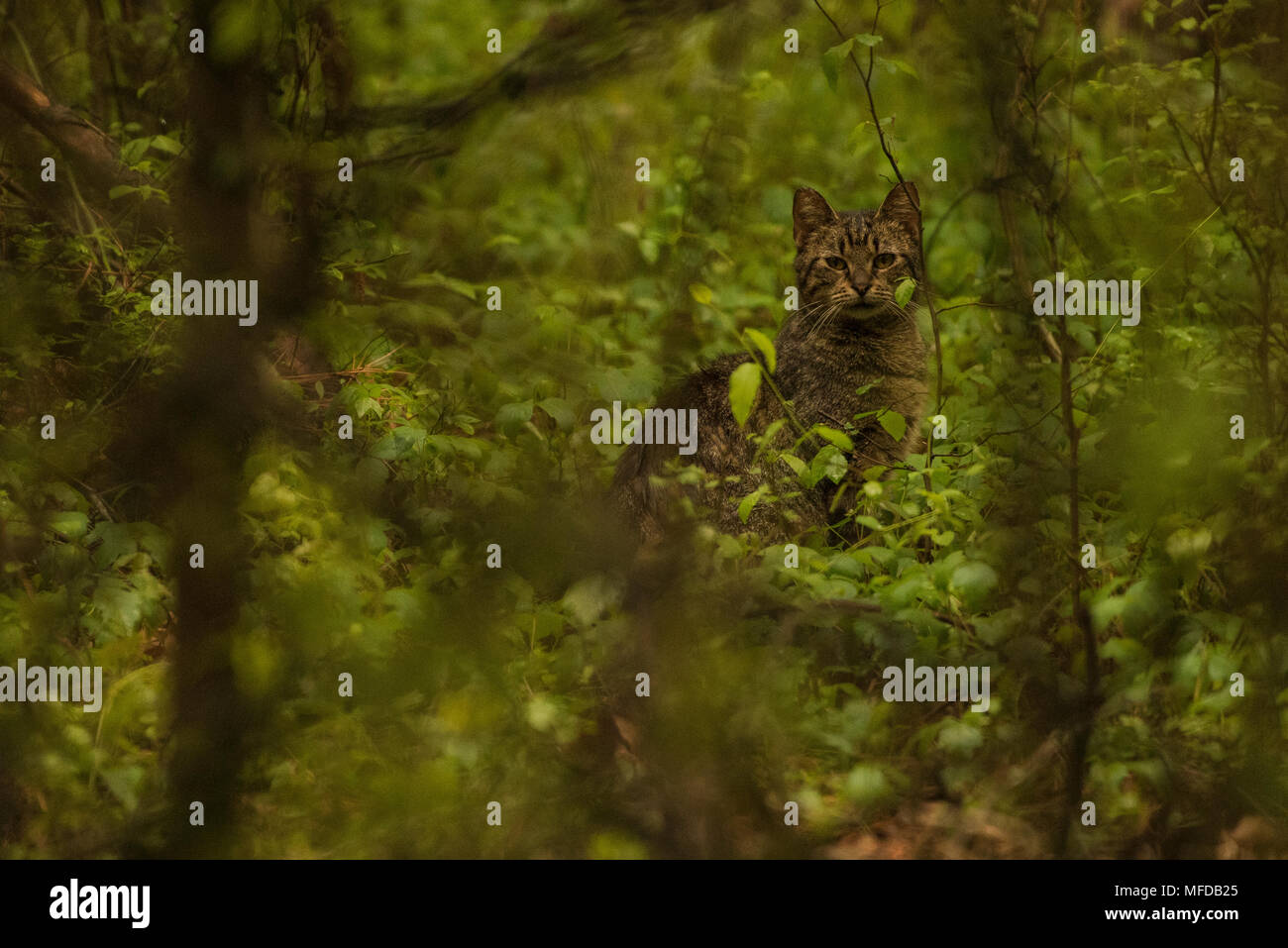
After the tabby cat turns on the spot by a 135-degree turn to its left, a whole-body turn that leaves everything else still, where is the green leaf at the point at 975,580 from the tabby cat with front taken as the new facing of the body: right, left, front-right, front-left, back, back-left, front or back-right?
back

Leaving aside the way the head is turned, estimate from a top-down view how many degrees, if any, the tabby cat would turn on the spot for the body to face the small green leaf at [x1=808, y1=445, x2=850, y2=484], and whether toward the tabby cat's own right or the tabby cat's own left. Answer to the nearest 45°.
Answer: approximately 45° to the tabby cat's own right

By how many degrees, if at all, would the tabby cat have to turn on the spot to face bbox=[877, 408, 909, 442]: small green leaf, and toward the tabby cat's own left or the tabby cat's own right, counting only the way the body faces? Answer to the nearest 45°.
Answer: approximately 45° to the tabby cat's own right

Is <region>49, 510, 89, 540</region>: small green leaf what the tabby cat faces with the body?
no

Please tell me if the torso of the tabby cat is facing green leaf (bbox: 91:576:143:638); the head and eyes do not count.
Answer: no

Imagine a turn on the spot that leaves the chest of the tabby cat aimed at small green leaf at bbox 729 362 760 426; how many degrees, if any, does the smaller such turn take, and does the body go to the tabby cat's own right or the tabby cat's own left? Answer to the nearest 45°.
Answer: approximately 45° to the tabby cat's own right

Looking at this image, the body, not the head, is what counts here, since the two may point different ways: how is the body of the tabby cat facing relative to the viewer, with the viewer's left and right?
facing the viewer and to the right of the viewer

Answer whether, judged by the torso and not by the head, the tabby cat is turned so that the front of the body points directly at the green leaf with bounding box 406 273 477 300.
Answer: no
